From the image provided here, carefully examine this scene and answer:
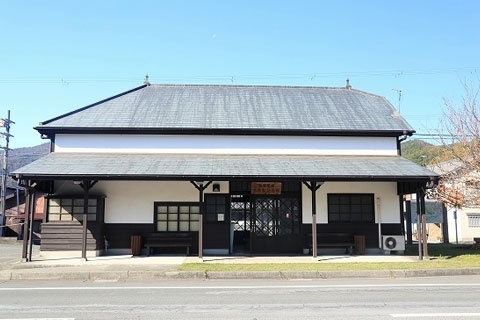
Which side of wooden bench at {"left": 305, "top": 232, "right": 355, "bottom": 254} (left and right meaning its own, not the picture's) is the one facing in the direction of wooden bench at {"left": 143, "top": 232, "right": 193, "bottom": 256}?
right

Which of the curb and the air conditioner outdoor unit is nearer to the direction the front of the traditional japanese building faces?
the curb

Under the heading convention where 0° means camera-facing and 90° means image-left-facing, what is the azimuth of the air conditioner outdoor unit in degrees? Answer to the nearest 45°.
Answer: approximately 0°

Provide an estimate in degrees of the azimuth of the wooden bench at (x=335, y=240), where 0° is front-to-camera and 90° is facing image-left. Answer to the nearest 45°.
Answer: approximately 0°

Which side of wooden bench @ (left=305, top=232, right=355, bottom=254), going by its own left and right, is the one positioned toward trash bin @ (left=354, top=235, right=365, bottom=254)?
left

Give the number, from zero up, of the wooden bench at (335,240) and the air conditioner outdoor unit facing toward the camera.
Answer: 2

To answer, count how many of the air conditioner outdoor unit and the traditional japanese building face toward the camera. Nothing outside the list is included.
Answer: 2
